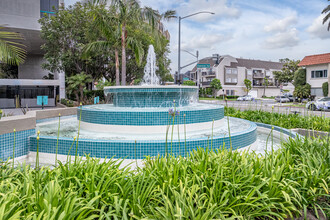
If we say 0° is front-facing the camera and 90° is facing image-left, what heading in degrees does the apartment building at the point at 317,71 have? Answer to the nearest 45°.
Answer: approximately 0°

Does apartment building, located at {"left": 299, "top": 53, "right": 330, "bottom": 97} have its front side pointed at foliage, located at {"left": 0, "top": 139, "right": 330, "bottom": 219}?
yes

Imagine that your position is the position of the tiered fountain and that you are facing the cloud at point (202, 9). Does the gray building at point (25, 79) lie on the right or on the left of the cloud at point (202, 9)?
left

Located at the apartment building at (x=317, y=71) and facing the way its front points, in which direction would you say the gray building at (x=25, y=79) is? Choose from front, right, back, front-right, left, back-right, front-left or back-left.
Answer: front-right

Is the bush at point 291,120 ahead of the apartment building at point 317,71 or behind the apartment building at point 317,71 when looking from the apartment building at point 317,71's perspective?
ahead

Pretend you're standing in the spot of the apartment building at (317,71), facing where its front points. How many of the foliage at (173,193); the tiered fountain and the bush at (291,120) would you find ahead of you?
3

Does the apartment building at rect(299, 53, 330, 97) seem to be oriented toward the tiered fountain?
yes
